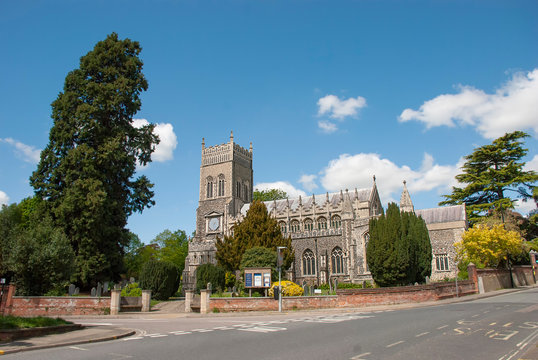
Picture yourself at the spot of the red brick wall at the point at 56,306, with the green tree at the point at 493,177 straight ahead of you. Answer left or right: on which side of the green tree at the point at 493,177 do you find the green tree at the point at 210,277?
left

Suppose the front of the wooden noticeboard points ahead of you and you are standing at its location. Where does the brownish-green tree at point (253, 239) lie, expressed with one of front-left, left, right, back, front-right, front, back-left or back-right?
back

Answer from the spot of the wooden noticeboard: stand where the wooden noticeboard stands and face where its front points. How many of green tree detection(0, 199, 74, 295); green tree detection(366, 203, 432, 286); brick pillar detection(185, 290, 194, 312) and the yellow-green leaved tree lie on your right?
2

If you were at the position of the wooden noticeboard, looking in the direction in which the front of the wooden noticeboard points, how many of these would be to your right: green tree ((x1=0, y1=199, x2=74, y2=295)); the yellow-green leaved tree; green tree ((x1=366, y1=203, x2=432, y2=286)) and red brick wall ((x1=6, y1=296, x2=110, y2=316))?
2

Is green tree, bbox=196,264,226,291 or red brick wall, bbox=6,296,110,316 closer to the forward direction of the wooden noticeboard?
the red brick wall

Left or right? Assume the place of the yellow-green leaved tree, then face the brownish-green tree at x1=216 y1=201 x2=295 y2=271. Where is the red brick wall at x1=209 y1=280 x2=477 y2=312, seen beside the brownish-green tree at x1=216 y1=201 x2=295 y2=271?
left

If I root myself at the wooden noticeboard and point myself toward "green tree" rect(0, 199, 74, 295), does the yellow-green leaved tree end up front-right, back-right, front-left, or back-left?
back-right

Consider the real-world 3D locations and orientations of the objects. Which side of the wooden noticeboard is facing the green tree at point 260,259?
back

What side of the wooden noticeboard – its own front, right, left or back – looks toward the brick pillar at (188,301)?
right

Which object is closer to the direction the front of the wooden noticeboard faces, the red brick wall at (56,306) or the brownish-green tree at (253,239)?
the red brick wall

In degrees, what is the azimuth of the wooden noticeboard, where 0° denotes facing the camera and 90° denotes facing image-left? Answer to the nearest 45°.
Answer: approximately 0°

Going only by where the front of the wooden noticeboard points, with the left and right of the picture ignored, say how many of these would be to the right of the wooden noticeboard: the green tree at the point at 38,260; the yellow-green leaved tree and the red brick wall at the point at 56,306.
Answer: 2
